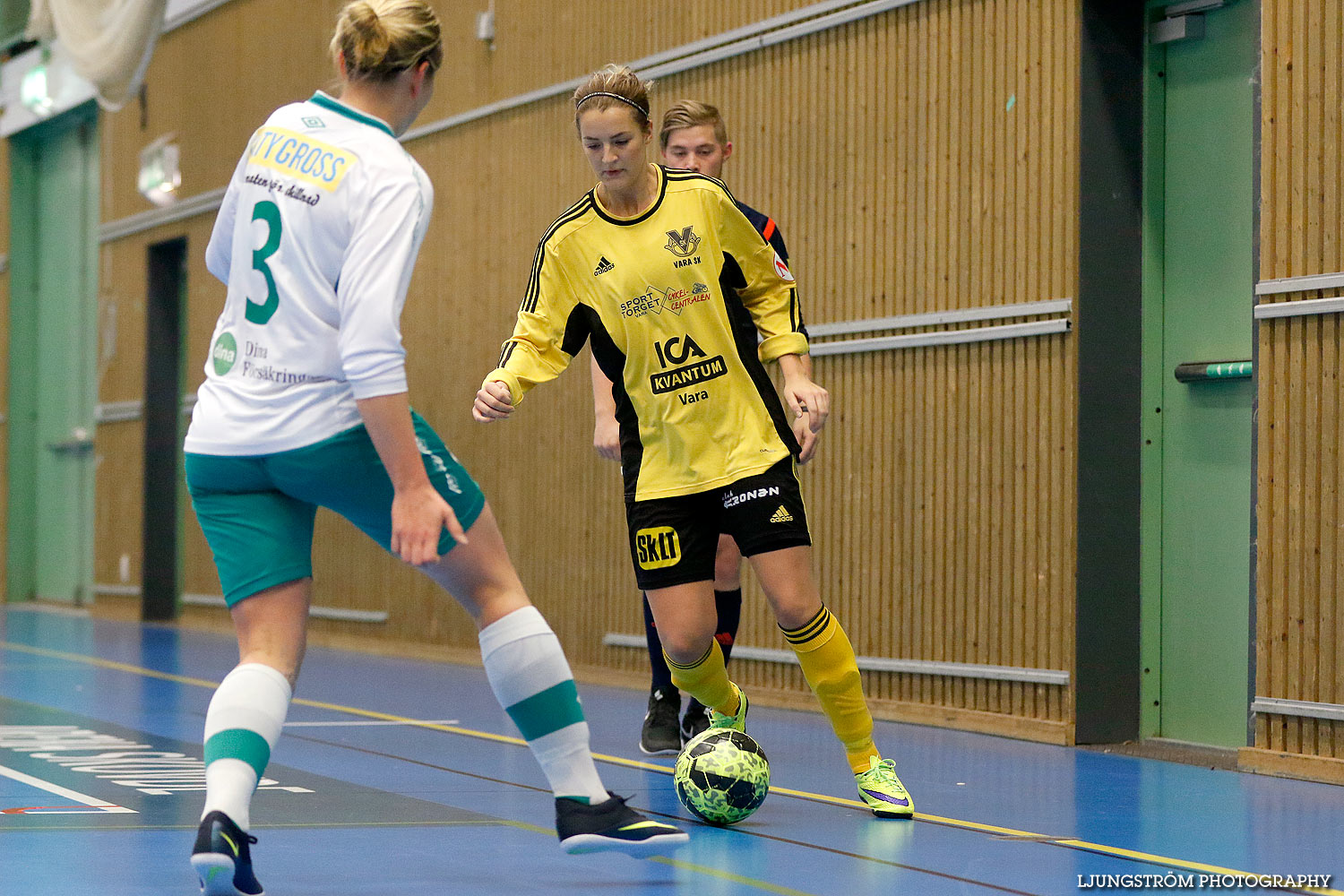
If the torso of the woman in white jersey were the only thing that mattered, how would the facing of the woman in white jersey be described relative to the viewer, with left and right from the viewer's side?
facing away from the viewer and to the right of the viewer

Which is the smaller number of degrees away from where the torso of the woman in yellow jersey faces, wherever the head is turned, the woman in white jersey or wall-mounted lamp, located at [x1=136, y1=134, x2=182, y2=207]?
the woman in white jersey

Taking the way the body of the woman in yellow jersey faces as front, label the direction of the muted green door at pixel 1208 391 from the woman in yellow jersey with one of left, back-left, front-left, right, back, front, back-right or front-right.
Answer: back-left

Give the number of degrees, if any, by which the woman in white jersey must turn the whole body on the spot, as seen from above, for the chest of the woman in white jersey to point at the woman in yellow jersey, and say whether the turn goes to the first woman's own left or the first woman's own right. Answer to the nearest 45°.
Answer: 0° — they already face them

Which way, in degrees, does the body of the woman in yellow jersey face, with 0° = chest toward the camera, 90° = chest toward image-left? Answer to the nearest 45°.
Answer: approximately 0°

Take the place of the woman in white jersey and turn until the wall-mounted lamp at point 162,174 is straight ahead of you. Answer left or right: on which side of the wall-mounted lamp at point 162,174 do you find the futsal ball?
right

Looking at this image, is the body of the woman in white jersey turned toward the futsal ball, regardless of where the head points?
yes

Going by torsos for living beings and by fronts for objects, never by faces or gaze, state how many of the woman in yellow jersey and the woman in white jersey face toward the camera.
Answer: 1

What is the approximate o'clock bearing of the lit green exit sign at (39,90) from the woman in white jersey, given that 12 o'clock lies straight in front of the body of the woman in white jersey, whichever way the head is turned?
The lit green exit sign is roughly at 10 o'clock from the woman in white jersey.

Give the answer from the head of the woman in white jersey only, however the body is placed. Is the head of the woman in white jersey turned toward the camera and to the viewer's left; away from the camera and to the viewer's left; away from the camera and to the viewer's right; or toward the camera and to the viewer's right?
away from the camera and to the viewer's right
